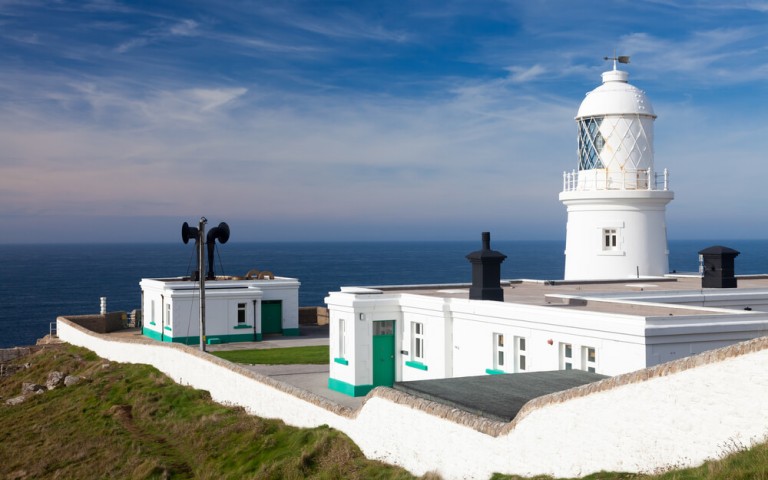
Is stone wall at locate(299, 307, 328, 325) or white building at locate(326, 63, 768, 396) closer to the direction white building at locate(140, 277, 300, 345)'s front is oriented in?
the white building

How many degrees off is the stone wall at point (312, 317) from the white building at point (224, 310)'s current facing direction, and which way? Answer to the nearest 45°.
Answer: approximately 90° to its left

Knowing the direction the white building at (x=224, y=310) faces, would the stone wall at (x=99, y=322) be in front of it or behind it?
behind

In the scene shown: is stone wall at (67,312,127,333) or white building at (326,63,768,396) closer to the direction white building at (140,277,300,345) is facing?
the white building

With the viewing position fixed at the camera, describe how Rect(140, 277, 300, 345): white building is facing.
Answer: facing the viewer and to the right of the viewer

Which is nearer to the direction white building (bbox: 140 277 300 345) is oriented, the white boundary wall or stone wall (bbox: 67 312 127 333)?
the white boundary wall

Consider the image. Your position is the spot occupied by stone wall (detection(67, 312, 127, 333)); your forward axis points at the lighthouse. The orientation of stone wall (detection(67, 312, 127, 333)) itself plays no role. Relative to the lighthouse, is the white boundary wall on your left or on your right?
right

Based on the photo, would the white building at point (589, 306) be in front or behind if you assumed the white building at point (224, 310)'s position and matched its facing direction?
in front
